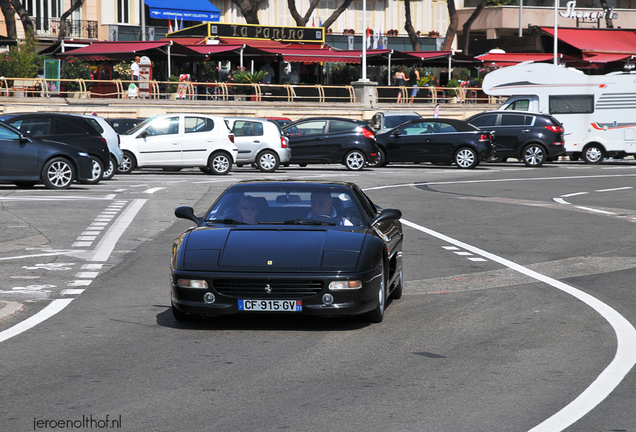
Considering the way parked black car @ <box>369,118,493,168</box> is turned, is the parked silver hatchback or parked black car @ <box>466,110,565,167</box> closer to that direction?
the parked silver hatchback

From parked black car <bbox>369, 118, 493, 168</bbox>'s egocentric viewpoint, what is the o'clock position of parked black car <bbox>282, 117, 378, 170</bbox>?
parked black car <bbox>282, 117, 378, 170</bbox> is roughly at 11 o'clock from parked black car <bbox>369, 118, 493, 168</bbox>.

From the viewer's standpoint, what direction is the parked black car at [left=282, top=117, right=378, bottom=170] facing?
to the viewer's left

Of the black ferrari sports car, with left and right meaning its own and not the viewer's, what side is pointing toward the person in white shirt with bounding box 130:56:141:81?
back

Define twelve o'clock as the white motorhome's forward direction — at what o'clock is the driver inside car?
The driver inside car is roughly at 9 o'clock from the white motorhome.

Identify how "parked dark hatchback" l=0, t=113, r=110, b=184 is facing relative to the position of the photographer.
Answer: facing to the left of the viewer

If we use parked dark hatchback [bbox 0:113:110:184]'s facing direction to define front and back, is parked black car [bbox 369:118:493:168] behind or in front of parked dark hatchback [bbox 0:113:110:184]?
behind

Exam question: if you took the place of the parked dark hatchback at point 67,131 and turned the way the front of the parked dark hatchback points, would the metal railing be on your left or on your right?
on your right

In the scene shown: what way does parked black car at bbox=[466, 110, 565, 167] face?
to the viewer's left

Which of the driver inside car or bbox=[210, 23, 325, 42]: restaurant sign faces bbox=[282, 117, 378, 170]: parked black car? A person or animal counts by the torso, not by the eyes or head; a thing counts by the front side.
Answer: the restaurant sign
